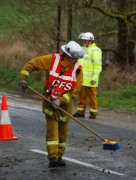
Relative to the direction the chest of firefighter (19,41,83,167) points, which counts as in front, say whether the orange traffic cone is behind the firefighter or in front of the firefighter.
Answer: behind

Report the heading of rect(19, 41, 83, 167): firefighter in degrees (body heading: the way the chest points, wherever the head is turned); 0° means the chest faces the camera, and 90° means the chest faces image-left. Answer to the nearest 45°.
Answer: approximately 0°

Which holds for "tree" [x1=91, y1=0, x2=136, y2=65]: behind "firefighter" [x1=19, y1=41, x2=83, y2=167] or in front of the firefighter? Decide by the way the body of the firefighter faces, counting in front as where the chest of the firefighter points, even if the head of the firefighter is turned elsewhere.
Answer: behind
